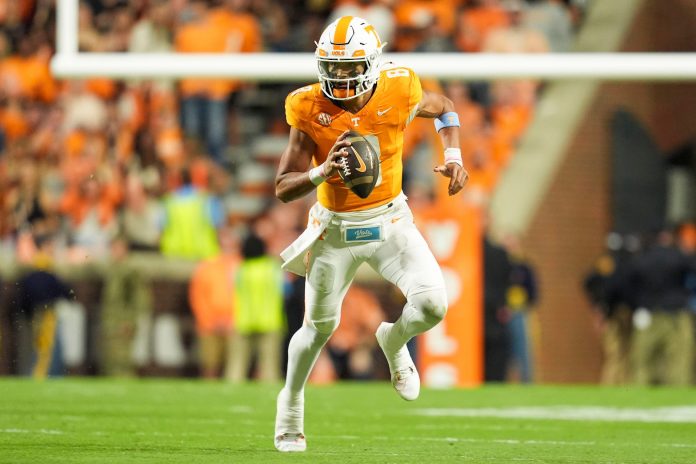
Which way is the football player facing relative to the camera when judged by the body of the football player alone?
toward the camera
